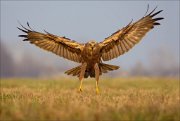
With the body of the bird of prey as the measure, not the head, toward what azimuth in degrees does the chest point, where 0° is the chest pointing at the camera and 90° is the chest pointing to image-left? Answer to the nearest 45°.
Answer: approximately 0°
